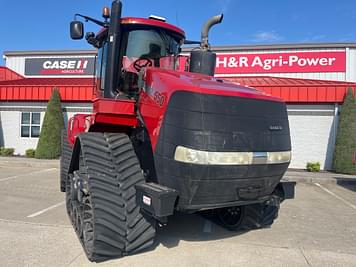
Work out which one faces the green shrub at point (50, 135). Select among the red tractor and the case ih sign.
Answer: the case ih sign

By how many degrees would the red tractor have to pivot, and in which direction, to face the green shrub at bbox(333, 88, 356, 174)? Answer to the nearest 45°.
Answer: approximately 90° to its left

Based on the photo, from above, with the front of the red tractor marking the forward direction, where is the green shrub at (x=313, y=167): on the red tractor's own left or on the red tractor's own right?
on the red tractor's own left

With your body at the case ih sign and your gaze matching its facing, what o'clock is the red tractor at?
The red tractor is roughly at 12 o'clock from the case ih sign.

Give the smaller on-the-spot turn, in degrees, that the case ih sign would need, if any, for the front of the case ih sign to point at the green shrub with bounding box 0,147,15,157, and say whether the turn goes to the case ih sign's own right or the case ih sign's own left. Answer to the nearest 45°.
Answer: approximately 45° to the case ih sign's own right

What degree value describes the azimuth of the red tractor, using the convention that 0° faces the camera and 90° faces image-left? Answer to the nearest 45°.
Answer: approximately 315°

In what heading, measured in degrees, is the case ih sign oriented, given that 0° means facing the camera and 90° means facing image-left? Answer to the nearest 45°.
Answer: approximately 0°

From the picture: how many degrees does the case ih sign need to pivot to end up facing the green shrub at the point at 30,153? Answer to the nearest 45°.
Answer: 0° — it already faces it
